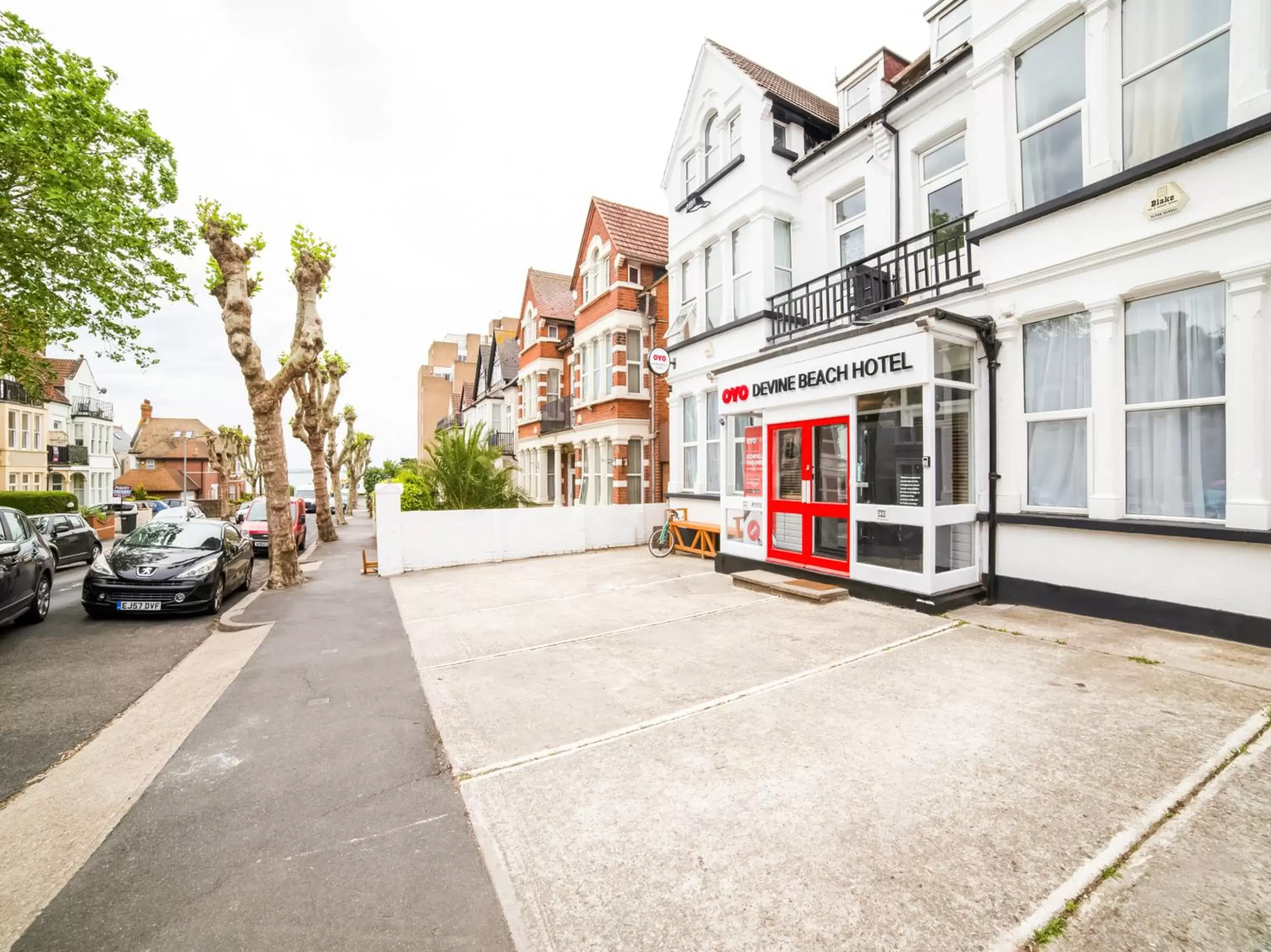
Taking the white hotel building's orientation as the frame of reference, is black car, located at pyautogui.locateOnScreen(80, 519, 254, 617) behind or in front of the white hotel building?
in front

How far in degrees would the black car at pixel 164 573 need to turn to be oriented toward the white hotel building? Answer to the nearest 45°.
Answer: approximately 90° to its left

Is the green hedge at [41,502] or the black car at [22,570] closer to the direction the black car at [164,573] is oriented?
the black car

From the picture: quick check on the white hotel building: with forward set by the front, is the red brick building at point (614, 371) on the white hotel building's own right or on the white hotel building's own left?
on the white hotel building's own right

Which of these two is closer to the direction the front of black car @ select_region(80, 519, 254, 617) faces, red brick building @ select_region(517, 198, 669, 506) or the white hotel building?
the white hotel building

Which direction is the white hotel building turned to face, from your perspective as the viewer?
facing the viewer and to the left of the viewer

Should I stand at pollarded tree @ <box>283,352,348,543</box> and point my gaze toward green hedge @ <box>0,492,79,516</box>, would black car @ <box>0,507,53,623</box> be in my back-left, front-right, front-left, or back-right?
back-left

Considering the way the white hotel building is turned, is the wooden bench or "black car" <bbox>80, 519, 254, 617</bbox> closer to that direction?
the black car

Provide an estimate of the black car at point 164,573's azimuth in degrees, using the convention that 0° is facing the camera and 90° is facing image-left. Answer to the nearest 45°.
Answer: approximately 45°

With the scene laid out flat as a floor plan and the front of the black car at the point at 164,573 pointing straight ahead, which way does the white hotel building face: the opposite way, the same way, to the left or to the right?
to the right

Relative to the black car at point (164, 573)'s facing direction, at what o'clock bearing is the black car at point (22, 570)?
the black car at point (22, 570) is roughly at 2 o'clock from the black car at point (164, 573).

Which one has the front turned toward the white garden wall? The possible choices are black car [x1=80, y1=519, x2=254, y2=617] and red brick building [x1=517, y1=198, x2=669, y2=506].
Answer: the red brick building
